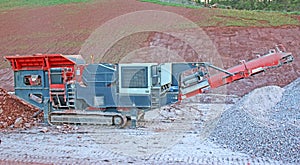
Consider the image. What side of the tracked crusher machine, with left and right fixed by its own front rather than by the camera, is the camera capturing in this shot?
right

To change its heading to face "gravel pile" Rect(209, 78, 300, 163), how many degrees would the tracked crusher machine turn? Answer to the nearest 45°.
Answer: approximately 45° to its right

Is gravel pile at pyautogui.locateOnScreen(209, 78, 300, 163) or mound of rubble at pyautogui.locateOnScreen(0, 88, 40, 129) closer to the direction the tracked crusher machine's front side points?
the gravel pile

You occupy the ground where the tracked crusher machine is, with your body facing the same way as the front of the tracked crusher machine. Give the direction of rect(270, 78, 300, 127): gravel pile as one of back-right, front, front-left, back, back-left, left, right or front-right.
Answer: front
